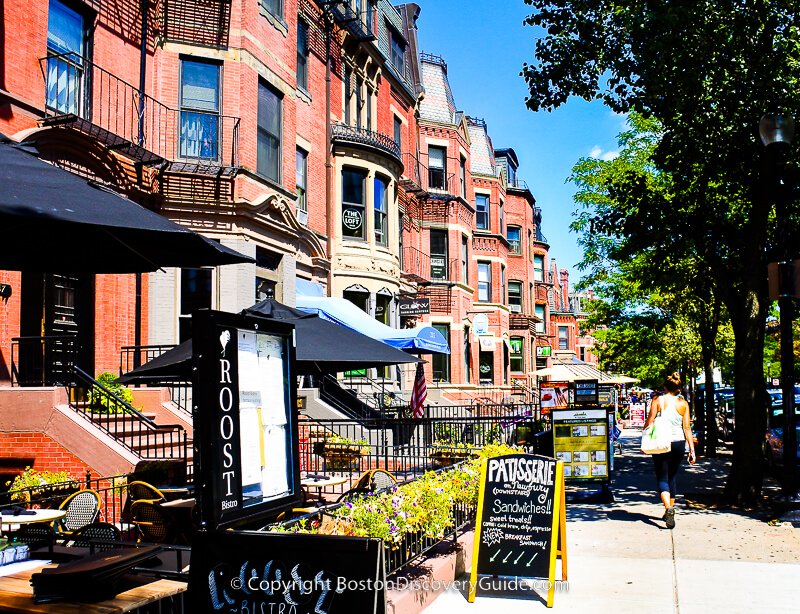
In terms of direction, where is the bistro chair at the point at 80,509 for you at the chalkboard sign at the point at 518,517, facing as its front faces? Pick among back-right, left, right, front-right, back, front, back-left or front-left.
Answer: right

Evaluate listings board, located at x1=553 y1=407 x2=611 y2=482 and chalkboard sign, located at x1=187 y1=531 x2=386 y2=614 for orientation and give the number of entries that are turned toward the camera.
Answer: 2

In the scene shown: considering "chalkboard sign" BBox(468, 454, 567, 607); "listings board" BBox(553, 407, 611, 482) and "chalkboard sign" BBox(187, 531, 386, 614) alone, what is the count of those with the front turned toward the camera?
3

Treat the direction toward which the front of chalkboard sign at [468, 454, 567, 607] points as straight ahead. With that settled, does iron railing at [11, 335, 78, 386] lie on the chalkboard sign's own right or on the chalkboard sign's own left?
on the chalkboard sign's own right

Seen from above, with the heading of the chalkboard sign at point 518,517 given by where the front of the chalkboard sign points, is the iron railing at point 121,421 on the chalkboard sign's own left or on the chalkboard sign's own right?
on the chalkboard sign's own right

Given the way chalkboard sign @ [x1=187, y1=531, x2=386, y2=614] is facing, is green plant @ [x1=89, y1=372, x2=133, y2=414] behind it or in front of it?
behind

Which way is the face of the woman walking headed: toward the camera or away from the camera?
away from the camera

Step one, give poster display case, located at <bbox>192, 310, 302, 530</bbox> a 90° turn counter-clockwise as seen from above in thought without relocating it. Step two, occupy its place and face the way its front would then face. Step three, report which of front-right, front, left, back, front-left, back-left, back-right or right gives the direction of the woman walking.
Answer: front

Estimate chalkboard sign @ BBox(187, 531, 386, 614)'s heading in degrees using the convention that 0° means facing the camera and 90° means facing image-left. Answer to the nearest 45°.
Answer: approximately 0°

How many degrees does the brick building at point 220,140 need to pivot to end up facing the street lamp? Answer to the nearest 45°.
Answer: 0° — it already faces it

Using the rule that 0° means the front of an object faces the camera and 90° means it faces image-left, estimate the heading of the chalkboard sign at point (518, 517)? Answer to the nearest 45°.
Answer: approximately 0°

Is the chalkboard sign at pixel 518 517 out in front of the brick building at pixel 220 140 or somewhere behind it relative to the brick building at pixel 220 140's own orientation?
in front

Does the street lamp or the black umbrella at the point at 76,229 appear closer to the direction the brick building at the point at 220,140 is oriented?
the street lamp

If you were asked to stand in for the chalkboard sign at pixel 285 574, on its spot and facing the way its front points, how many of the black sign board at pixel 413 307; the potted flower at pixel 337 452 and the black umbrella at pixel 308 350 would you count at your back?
3

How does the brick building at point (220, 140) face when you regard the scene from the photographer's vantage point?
facing the viewer and to the right of the viewer
